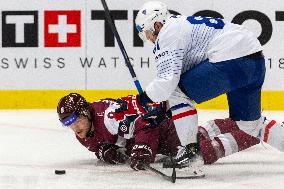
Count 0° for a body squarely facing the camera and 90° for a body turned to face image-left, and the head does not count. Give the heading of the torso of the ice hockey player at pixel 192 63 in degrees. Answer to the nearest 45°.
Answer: approximately 90°
